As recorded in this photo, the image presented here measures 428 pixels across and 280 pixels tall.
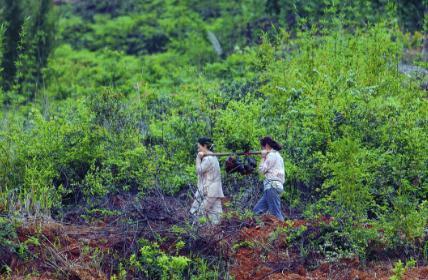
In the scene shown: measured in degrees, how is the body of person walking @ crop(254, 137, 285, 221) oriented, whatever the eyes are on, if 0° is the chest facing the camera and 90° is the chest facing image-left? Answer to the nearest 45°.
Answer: approximately 90°

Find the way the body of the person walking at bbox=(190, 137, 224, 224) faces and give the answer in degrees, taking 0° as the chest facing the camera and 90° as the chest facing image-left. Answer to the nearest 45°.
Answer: approximately 90°

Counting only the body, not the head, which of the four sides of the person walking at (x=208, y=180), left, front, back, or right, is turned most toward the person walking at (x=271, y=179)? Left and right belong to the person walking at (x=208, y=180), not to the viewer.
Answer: back

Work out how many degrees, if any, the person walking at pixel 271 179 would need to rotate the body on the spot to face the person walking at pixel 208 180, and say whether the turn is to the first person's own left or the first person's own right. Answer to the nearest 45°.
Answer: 0° — they already face them

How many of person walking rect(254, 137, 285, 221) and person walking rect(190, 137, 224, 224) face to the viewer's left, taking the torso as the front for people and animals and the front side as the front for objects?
2
